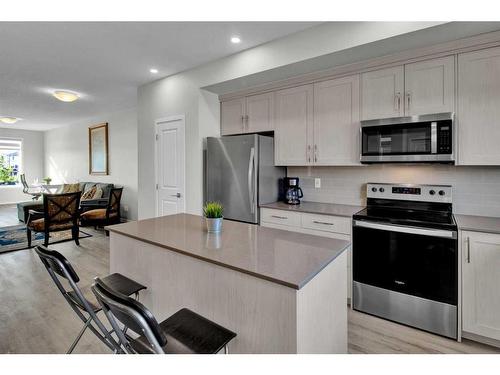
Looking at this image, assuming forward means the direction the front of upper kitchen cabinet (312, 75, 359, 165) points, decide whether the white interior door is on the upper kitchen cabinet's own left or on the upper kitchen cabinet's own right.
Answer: on the upper kitchen cabinet's own right

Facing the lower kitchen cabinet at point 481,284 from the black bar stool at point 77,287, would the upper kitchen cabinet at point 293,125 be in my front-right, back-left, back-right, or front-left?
front-left

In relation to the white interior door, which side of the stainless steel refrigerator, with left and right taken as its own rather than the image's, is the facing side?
right

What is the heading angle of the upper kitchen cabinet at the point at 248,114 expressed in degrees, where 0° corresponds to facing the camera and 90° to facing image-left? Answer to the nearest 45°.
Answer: approximately 45°

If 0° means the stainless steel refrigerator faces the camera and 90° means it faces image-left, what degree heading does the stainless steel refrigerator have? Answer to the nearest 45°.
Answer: approximately 45°

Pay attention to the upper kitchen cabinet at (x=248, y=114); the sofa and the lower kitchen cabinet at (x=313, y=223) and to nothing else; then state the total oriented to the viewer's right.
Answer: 0

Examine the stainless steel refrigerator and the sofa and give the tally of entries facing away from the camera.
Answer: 0

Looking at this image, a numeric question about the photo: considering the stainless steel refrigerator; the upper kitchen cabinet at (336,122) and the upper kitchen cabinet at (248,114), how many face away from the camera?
0

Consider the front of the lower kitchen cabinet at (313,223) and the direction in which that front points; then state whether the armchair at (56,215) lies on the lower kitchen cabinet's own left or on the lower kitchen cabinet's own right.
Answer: on the lower kitchen cabinet's own right

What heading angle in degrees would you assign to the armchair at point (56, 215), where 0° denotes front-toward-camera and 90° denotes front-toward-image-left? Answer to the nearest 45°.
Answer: approximately 135°

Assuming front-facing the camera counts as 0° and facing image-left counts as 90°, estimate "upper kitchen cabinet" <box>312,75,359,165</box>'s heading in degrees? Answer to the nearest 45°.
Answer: approximately 45°
